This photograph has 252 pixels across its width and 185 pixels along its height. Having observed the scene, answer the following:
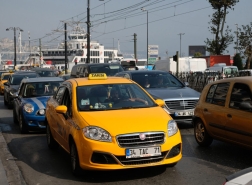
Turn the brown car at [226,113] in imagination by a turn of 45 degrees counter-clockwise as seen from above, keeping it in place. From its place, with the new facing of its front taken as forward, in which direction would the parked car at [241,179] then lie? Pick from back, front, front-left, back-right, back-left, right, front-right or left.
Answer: right

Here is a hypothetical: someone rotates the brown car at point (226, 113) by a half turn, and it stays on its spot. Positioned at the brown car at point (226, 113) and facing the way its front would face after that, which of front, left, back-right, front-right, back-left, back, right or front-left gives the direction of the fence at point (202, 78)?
front-right

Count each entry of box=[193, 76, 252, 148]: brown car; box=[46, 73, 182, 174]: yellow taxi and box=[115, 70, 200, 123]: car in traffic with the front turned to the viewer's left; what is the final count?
0

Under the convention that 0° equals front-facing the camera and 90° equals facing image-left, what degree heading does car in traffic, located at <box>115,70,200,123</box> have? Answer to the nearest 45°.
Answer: approximately 315°

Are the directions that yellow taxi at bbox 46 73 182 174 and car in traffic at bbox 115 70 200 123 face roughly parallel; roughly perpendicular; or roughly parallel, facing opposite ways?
roughly parallel

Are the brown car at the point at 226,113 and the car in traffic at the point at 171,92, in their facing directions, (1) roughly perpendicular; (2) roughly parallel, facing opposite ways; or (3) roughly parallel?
roughly parallel

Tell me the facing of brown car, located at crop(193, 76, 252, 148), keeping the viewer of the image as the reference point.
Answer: facing the viewer and to the right of the viewer

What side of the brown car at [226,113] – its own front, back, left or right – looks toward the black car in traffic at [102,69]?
back

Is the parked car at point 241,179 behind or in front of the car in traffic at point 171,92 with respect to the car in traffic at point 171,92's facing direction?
in front

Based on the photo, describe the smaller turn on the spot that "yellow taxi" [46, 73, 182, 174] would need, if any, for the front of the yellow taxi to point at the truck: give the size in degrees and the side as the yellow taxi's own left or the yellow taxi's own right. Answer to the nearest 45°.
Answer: approximately 135° to the yellow taxi's own left

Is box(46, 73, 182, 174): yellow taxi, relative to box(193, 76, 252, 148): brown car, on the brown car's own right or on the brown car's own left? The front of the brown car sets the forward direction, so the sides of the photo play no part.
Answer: on the brown car's own right

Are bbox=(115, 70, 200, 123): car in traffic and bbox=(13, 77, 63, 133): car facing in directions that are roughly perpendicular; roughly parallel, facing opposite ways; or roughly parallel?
roughly parallel

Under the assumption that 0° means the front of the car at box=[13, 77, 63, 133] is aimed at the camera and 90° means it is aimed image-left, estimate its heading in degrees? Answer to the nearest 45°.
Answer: approximately 315°

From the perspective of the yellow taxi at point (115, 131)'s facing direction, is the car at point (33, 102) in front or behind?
behind
